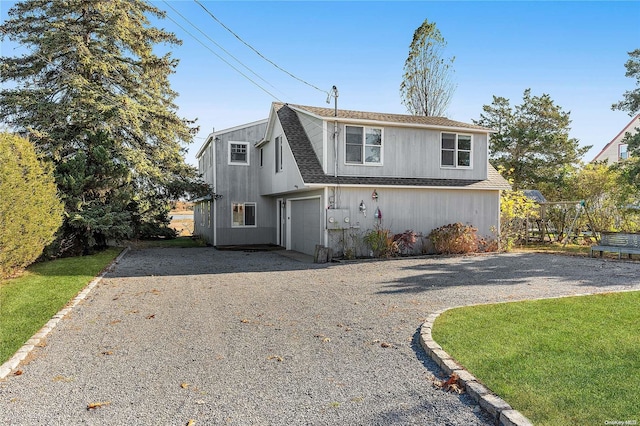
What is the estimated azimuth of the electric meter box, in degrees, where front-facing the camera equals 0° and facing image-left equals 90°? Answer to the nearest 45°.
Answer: approximately 0°

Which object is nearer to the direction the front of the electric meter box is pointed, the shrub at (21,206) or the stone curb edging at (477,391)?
the stone curb edging

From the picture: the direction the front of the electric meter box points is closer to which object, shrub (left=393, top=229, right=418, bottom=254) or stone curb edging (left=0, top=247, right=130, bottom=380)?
the stone curb edging

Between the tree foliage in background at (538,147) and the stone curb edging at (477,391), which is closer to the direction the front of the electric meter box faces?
the stone curb edging

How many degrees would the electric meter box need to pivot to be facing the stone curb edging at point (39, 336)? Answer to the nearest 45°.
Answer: approximately 45° to its right

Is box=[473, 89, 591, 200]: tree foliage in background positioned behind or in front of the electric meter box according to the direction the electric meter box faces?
behind

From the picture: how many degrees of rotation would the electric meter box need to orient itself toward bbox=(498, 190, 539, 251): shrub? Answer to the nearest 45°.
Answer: approximately 135° to its left

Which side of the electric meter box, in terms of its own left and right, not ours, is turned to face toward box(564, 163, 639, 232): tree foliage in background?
left

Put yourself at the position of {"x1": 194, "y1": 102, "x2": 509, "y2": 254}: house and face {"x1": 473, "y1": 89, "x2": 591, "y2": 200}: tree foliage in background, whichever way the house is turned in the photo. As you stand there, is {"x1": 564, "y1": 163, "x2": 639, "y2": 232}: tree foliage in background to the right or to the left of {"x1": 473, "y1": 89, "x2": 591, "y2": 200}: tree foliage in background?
right

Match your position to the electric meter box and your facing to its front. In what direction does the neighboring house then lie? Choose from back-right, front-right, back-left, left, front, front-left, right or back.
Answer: back-left

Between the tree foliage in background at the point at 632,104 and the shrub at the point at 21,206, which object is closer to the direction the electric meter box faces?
the shrub

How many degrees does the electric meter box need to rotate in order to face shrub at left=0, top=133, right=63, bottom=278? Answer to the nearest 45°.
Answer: approximately 45° to its right

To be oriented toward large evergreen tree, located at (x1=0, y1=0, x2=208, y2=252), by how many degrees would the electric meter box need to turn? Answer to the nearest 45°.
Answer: approximately 90° to its right

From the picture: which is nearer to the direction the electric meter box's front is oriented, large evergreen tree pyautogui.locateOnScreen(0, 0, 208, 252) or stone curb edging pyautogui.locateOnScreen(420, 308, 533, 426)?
the stone curb edging
